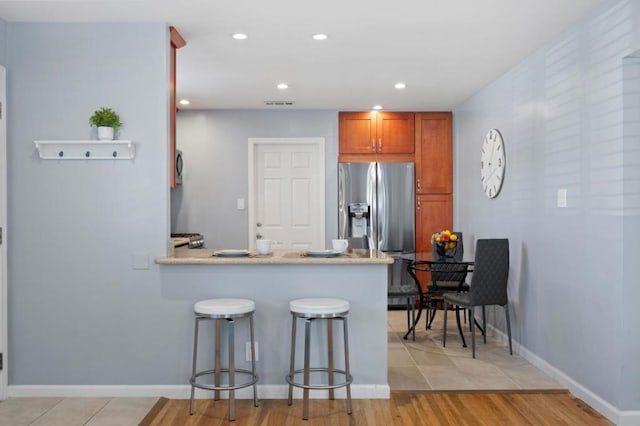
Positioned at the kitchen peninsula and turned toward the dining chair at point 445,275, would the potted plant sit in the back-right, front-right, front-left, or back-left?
back-left

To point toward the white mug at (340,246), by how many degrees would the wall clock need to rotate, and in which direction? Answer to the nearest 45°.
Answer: approximately 45° to its left

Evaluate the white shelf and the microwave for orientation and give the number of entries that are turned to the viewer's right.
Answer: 1

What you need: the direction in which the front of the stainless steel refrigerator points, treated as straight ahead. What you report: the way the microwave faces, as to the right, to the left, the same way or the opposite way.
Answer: to the left

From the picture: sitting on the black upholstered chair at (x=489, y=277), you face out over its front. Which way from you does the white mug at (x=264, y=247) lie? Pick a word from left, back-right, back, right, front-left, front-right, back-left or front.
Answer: left

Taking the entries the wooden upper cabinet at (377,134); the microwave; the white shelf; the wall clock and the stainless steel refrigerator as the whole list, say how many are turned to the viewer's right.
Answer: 1

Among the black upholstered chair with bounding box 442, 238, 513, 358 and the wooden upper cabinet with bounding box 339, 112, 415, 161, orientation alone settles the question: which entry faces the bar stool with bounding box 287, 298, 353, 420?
the wooden upper cabinet

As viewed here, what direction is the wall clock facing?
to the viewer's left

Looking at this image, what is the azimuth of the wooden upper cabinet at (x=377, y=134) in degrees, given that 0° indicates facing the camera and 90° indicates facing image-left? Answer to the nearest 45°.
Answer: approximately 0°

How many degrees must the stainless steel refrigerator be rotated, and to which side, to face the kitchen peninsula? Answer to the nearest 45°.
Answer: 0° — it already faces it

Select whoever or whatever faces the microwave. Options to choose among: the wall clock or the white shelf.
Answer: the wall clock

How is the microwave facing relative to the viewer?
to the viewer's right
